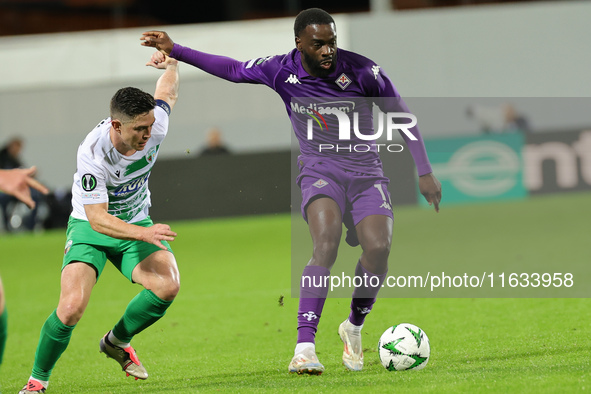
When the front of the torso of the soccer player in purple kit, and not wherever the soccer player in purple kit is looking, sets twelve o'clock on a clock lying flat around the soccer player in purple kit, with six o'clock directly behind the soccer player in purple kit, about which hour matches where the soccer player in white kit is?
The soccer player in white kit is roughly at 3 o'clock from the soccer player in purple kit.

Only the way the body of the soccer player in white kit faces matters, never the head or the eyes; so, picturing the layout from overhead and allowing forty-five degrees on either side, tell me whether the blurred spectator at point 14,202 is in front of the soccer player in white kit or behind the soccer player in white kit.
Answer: behind

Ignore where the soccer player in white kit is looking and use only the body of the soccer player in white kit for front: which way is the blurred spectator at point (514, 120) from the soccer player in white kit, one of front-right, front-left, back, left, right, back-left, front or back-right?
left

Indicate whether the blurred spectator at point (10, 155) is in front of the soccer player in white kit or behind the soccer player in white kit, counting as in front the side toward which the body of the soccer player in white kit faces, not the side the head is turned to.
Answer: behind

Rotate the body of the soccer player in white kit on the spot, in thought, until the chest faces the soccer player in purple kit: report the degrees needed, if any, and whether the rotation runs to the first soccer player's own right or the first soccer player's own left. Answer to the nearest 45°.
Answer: approximately 45° to the first soccer player's own left

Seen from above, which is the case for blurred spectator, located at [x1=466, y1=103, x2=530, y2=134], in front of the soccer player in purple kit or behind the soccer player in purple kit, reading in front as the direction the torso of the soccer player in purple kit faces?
behind

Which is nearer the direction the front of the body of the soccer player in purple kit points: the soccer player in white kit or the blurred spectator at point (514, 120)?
the soccer player in white kit

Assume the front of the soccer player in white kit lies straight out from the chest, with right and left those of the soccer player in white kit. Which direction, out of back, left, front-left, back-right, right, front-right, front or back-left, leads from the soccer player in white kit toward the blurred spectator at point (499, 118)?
left

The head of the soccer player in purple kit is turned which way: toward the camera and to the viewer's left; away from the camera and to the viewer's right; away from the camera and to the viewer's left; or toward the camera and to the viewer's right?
toward the camera and to the viewer's right

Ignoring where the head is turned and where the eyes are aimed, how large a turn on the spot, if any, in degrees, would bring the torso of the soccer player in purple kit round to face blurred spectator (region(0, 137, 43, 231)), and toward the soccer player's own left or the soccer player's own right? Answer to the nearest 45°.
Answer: approximately 135° to the soccer player's own right

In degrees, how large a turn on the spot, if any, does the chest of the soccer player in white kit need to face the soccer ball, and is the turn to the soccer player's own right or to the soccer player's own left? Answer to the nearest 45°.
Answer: approximately 45° to the soccer player's own left

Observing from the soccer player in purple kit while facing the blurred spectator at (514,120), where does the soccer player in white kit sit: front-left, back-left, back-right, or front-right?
back-left

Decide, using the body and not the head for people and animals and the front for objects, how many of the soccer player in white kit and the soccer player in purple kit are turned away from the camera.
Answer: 0
